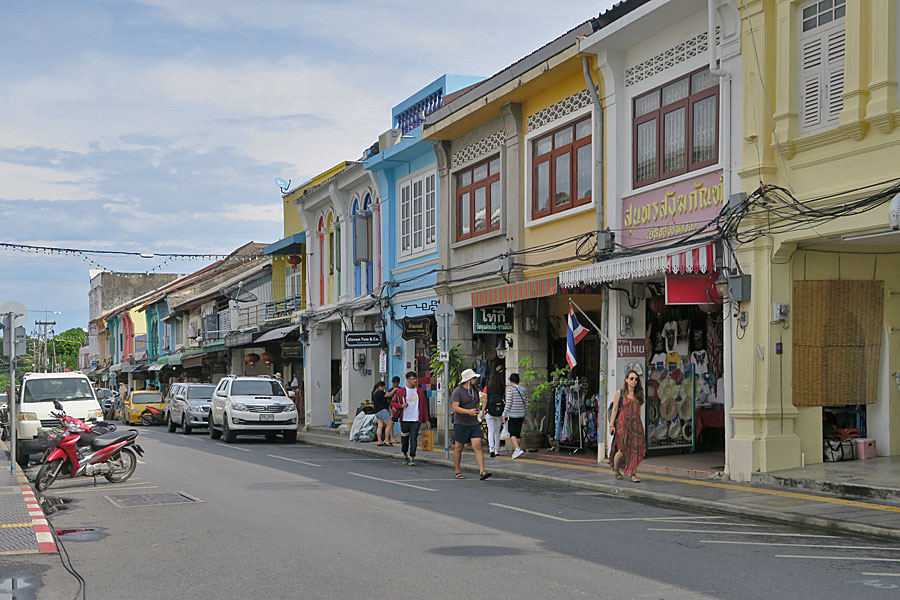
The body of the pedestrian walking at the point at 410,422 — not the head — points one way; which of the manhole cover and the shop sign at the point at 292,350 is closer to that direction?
the manhole cover

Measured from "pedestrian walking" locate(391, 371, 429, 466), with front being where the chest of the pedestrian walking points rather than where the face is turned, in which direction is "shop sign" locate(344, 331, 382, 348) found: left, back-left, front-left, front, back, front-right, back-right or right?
back

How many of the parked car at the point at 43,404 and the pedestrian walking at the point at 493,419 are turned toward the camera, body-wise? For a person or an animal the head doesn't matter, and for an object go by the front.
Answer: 1

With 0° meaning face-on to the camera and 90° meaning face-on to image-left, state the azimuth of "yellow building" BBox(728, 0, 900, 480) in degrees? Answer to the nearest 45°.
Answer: approximately 45°
